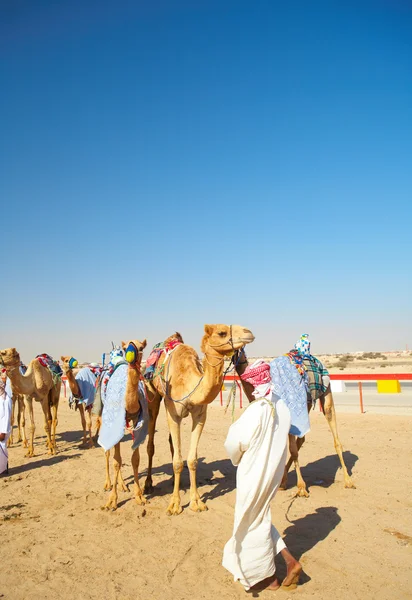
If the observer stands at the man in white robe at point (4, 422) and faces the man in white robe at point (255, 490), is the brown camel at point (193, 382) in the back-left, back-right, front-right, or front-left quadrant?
front-left

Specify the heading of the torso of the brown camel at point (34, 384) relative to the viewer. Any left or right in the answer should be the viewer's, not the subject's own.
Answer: facing the viewer and to the left of the viewer

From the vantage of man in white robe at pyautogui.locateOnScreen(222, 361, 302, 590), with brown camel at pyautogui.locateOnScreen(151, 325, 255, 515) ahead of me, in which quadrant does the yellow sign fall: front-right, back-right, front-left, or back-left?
front-right

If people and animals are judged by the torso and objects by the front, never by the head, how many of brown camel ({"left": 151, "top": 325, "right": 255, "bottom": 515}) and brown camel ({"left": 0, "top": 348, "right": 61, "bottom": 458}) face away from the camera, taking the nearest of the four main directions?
0

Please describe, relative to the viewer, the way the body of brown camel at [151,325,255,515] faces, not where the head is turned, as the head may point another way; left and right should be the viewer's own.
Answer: facing the viewer and to the right of the viewer

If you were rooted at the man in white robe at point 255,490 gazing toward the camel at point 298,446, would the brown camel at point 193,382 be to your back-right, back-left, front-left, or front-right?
front-left

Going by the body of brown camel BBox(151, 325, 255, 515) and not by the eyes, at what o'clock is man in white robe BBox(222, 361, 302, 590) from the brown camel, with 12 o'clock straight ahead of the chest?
The man in white robe is roughly at 1 o'clock from the brown camel.

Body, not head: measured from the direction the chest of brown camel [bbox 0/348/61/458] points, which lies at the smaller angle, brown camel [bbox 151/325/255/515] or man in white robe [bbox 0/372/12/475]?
the man in white robe

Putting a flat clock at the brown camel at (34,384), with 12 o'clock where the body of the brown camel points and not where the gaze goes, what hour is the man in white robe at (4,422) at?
The man in white robe is roughly at 11 o'clock from the brown camel.

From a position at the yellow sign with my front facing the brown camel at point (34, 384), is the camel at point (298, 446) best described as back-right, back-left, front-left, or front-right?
front-left

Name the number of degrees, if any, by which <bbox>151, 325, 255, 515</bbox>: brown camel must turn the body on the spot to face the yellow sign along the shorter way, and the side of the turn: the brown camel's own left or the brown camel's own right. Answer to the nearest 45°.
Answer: approximately 90° to the brown camel's own left
